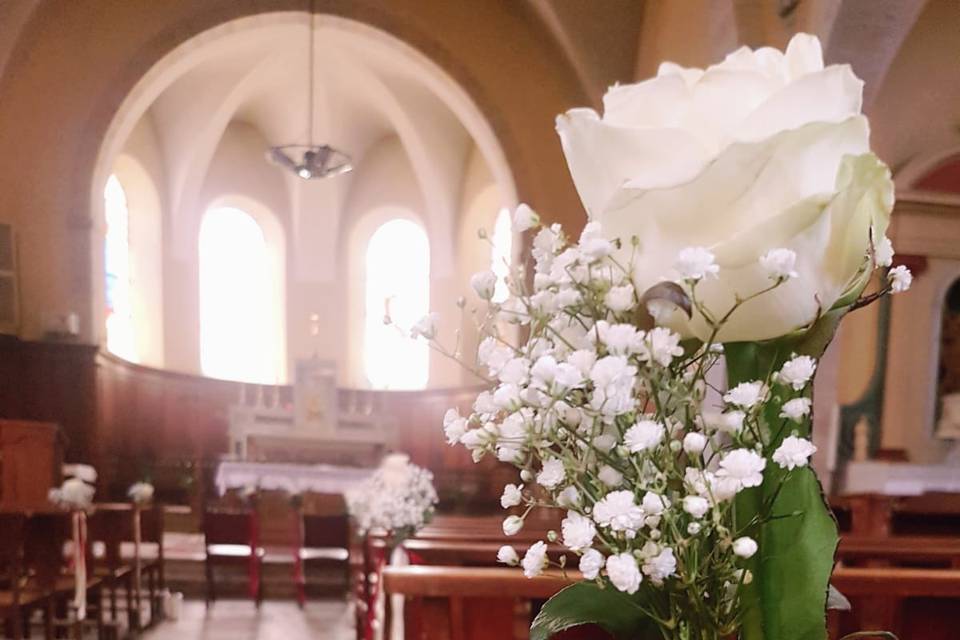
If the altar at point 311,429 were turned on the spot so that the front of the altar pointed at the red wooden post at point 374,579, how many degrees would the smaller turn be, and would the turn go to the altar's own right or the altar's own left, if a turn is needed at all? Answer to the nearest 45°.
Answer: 0° — it already faces it

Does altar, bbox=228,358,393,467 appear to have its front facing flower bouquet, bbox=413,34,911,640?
yes

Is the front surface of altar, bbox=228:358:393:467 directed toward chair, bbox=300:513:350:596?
yes

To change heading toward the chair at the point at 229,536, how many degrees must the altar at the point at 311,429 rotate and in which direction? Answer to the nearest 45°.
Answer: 0° — it already faces it

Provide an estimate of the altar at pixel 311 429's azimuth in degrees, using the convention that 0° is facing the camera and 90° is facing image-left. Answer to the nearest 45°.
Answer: approximately 0°

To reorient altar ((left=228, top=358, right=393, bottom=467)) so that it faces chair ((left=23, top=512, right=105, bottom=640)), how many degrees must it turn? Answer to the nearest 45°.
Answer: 0° — it already faces it

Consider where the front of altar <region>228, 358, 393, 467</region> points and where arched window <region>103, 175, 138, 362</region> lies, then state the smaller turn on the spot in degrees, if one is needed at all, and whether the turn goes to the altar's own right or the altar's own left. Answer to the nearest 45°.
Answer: approximately 90° to the altar's own right

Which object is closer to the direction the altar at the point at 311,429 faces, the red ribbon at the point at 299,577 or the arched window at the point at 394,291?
the red ribbon
